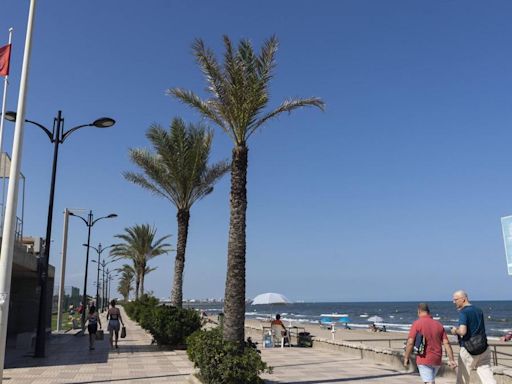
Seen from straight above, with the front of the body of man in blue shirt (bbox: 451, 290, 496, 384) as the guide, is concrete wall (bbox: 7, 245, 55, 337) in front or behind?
in front

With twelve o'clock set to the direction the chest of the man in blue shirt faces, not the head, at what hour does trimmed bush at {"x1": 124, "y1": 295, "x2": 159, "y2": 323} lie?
The trimmed bush is roughly at 12 o'clock from the man in blue shirt.

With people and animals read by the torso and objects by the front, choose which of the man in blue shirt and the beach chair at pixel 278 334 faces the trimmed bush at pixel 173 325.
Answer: the man in blue shirt

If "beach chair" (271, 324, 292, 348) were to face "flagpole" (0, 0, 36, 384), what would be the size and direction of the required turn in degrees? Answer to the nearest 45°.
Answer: approximately 180°

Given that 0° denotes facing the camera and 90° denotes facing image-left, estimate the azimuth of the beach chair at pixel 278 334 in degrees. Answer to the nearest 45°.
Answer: approximately 225°

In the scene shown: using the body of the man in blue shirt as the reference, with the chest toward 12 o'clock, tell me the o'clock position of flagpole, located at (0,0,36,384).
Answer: The flagpole is roughly at 10 o'clock from the man in blue shirt.

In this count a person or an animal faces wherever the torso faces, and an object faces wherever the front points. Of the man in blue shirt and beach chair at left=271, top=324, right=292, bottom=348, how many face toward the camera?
0

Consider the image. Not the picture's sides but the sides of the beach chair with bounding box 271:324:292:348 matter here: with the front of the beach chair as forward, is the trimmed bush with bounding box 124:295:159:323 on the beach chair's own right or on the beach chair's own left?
on the beach chair's own left

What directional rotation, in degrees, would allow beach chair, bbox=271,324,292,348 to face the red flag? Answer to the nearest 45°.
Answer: approximately 180°

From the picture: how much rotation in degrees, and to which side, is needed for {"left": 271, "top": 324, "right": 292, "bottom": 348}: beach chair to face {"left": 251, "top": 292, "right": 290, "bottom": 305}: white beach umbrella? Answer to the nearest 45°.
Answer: approximately 45° to its left

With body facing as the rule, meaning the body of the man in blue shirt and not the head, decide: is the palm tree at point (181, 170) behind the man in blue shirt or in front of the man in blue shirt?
in front

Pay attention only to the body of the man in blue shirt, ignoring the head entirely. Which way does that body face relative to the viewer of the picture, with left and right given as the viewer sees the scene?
facing away from the viewer and to the left of the viewer
